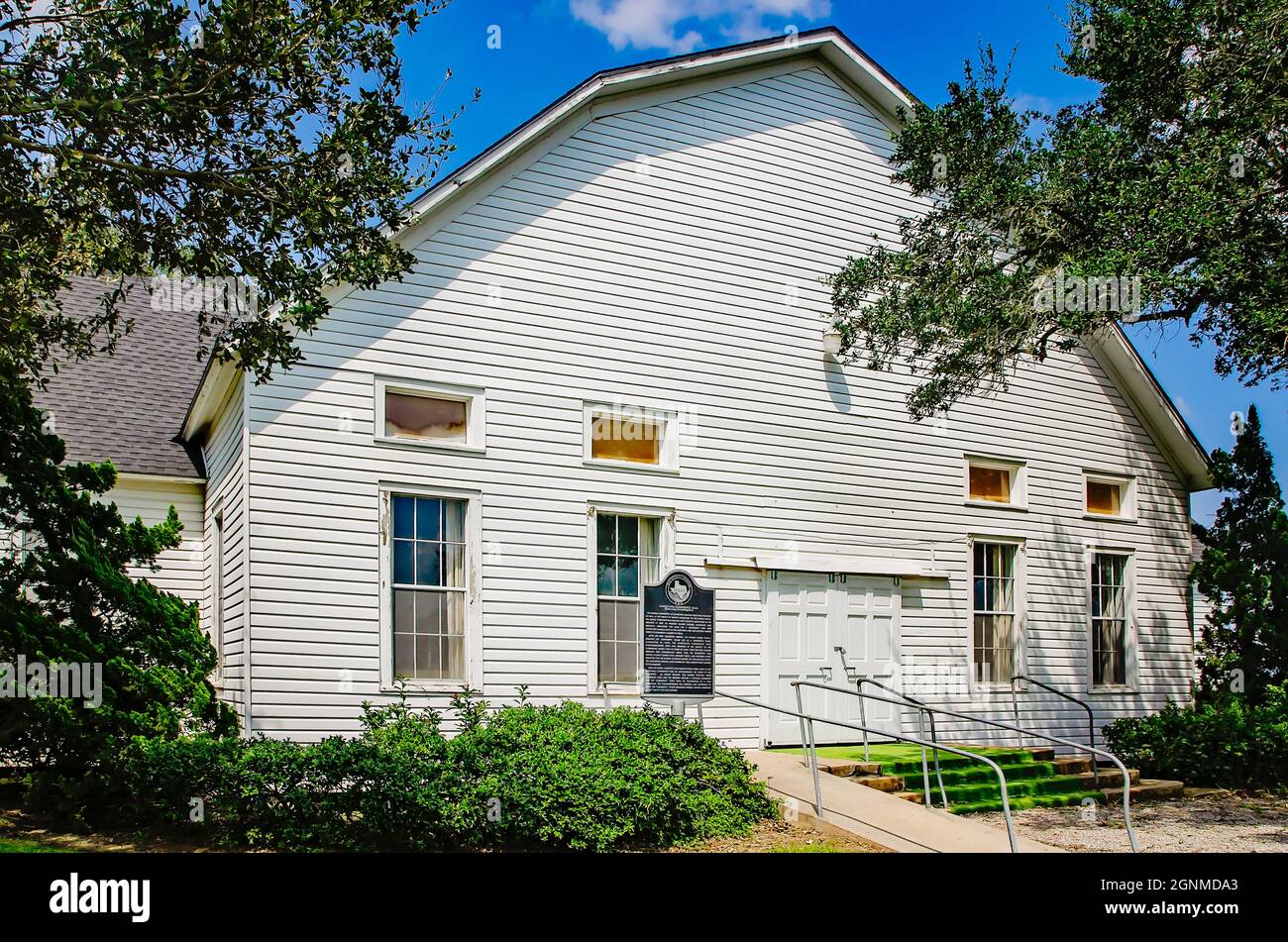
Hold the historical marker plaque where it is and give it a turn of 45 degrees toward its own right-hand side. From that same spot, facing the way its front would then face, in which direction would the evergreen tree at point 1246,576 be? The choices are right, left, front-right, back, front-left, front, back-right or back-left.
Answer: back

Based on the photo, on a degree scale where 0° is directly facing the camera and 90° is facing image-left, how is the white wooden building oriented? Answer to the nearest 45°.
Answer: approximately 315°

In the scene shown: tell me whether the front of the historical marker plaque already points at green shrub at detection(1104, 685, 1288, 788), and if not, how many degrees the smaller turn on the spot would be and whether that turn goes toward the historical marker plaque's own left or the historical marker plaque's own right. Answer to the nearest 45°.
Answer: approximately 135° to the historical marker plaque's own left

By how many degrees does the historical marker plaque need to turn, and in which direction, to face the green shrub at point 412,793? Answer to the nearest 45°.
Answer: approximately 45° to its right

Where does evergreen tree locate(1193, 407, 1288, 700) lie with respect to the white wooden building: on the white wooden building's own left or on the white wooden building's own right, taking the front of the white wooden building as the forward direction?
on the white wooden building's own left
